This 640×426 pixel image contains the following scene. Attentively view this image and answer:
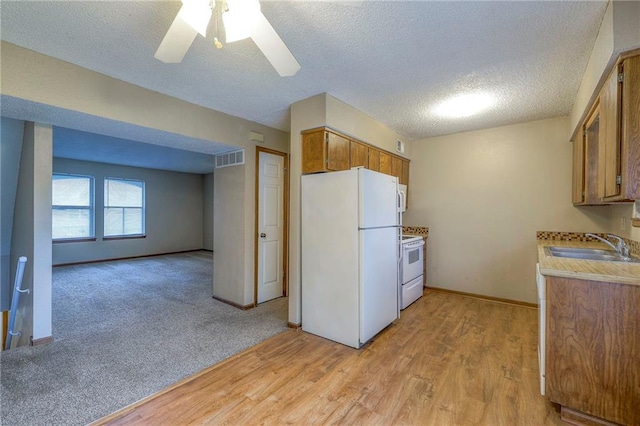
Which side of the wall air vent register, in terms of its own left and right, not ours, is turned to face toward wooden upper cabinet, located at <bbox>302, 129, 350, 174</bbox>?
left

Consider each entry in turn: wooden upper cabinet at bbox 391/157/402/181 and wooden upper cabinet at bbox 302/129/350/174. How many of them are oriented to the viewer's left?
0

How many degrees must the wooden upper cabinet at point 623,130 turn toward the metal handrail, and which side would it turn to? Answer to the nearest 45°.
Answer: approximately 45° to its left

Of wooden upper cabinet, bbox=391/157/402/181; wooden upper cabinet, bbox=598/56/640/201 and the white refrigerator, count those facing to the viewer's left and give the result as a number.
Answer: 1

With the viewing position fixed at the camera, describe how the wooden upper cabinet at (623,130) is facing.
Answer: facing to the left of the viewer

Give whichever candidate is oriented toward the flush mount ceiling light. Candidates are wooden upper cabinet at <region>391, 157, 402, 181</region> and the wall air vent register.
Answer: the wooden upper cabinet

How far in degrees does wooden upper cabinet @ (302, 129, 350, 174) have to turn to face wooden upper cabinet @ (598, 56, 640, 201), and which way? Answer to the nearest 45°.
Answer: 0° — it already faces it

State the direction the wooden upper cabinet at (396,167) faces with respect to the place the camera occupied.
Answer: facing the viewer and to the right of the viewer

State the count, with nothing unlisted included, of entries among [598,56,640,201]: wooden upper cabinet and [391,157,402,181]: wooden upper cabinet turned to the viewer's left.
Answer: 1

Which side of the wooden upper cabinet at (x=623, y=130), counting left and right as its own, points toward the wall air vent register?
front
